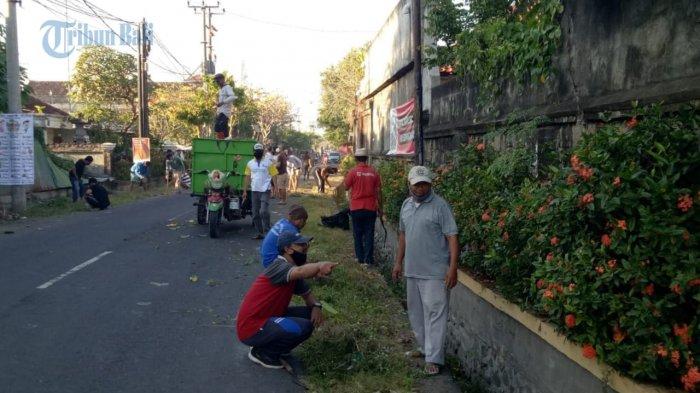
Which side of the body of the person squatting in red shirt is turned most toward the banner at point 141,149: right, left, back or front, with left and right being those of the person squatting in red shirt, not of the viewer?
left

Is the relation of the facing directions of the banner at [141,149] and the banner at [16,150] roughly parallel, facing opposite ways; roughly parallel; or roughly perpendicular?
roughly parallel

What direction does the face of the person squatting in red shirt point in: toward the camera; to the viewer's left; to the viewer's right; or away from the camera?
to the viewer's right

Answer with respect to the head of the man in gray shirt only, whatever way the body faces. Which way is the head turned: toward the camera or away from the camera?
toward the camera

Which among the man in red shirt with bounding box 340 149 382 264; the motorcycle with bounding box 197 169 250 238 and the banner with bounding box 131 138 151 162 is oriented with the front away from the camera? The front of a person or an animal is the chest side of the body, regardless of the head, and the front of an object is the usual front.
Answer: the man in red shirt

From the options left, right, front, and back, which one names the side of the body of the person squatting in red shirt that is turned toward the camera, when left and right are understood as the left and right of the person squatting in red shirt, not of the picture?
right

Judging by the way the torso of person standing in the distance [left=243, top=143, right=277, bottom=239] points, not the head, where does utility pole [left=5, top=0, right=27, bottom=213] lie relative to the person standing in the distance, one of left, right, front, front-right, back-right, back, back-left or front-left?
back-right

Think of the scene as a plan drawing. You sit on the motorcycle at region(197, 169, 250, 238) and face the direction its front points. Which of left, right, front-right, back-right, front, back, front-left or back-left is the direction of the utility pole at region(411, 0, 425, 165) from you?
front-left

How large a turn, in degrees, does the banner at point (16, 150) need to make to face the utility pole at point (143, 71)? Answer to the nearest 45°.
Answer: approximately 135° to its left

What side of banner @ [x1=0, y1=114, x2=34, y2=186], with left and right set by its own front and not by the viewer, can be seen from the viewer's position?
front

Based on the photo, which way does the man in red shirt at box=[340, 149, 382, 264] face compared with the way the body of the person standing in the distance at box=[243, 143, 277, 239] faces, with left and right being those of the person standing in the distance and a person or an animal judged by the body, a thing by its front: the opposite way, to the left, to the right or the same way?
the opposite way

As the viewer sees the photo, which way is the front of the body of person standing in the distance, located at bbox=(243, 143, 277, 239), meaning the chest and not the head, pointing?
toward the camera

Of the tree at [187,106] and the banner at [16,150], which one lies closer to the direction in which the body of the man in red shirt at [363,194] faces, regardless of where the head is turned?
the tree

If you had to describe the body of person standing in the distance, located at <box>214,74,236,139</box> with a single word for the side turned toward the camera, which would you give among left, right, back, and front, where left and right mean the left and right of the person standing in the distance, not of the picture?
left
